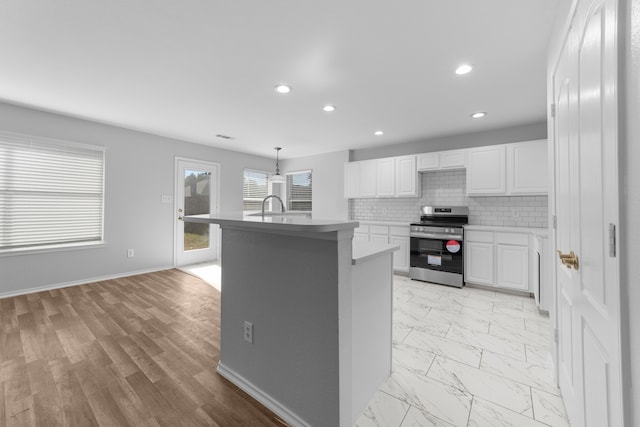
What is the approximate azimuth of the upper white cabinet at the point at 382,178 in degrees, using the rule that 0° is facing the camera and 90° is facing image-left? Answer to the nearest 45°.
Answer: approximately 45°

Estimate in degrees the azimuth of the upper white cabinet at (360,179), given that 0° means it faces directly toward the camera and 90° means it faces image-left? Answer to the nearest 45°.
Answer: approximately 45°

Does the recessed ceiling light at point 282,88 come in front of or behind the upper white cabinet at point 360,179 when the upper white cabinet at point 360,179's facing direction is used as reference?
in front

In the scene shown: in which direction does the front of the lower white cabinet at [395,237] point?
toward the camera

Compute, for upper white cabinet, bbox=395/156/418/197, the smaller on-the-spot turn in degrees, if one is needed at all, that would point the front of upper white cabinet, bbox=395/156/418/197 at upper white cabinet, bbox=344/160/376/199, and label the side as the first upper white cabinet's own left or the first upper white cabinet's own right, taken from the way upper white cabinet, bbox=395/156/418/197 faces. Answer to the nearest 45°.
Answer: approximately 90° to the first upper white cabinet's own right

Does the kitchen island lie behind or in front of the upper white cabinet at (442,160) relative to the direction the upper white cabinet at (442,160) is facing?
in front

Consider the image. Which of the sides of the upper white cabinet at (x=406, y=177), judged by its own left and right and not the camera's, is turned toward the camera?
front

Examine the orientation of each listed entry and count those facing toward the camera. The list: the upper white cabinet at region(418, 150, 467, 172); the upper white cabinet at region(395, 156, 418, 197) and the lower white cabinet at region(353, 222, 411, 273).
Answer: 3

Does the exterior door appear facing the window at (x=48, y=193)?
no

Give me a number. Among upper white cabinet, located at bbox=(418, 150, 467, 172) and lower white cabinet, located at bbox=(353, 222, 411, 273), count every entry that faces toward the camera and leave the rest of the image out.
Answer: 2
